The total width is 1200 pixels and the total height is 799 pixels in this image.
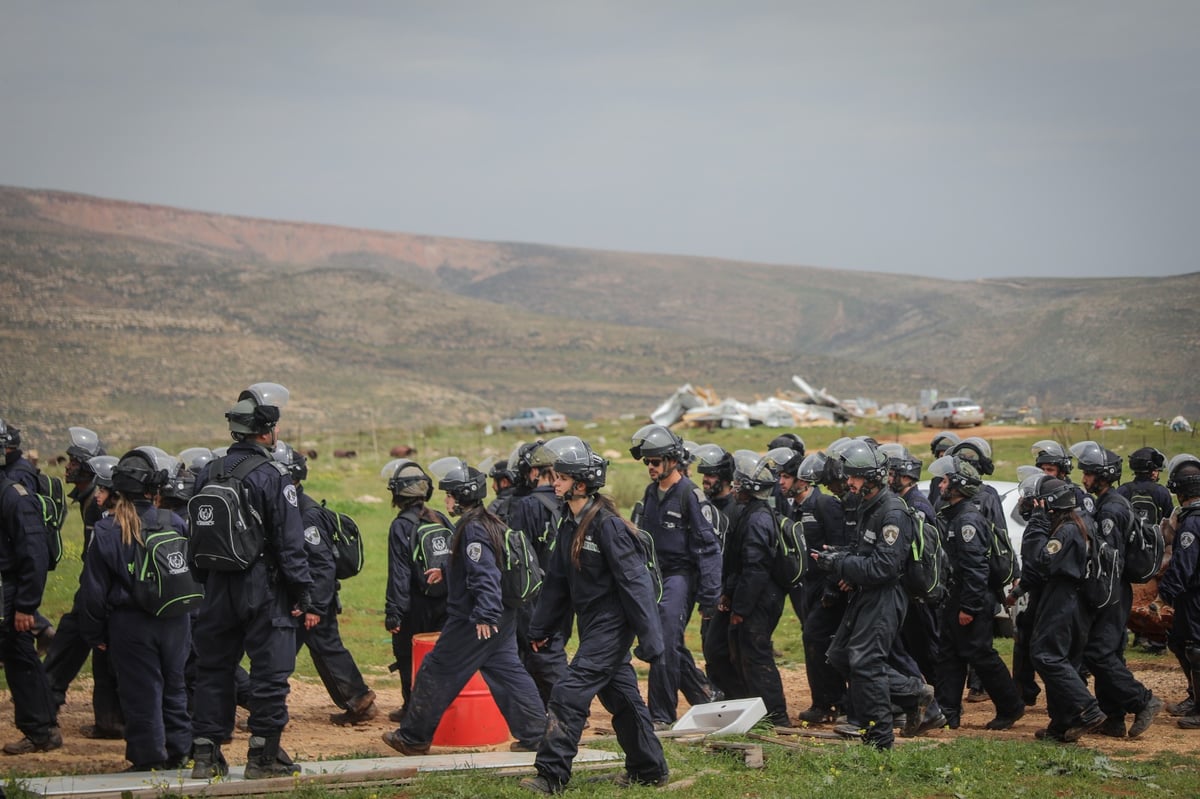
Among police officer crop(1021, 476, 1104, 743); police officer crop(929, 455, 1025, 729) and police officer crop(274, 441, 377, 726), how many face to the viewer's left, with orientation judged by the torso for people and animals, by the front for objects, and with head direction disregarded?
3

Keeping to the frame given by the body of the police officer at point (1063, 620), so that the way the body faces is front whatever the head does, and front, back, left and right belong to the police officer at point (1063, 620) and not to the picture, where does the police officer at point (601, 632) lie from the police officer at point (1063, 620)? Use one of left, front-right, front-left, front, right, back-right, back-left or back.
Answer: front-left

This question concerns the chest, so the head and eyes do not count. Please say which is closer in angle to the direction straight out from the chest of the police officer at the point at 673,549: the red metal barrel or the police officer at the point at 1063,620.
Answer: the red metal barrel

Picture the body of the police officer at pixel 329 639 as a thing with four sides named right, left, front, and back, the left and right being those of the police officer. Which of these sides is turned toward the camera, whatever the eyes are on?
left

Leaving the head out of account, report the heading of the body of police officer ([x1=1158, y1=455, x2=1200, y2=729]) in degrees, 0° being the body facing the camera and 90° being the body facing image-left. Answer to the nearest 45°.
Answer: approximately 90°

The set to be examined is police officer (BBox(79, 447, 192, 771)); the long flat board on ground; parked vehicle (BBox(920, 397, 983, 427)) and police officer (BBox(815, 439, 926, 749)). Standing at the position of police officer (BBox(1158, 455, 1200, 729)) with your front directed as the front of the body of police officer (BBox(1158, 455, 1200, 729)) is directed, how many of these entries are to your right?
1

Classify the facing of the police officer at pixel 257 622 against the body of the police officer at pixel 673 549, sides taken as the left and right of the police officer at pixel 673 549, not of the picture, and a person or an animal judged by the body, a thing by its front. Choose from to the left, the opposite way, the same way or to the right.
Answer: the opposite way

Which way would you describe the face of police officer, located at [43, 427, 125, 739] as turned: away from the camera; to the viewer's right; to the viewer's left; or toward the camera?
to the viewer's left

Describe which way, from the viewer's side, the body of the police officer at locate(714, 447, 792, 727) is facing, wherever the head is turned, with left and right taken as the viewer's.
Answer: facing to the left of the viewer

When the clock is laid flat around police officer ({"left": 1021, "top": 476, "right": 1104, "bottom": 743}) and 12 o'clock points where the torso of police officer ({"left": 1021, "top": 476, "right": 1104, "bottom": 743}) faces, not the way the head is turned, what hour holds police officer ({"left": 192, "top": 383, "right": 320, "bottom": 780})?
police officer ({"left": 192, "top": 383, "right": 320, "bottom": 780}) is roughly at 11 o'clock from police officer ({"left": 1021, "top": 476, "right": 1104, "bottom": 743}).

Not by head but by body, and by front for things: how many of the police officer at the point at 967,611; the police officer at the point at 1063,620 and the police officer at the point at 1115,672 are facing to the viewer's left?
3

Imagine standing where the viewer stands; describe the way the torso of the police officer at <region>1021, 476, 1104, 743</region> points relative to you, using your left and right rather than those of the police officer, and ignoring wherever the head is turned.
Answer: facing to the left of the viewer

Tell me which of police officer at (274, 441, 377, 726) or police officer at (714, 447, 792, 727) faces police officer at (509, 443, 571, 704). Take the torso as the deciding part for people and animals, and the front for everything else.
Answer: police officer at (714, 447, 792, 727)

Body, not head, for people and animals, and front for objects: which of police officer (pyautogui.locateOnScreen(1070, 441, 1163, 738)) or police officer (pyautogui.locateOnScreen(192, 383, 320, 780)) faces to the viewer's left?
police officer (pyautogui.locateOnScreen(1070, 441, 1163, 738))

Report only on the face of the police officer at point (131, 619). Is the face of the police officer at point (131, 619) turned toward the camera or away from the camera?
away from the camera
